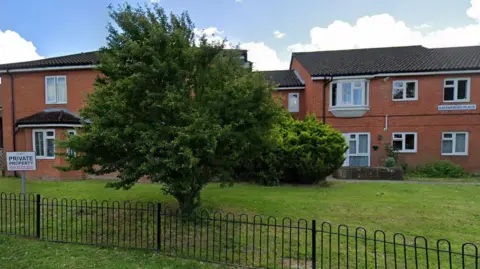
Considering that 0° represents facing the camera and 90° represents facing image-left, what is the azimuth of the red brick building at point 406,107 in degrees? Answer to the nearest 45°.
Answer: approximately 0°

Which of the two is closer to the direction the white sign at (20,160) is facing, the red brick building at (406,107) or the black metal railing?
the black metal railing

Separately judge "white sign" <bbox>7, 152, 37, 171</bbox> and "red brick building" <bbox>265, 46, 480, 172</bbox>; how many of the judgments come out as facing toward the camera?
2

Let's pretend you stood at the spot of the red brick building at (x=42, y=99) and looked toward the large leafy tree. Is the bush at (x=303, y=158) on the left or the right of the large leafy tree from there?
left

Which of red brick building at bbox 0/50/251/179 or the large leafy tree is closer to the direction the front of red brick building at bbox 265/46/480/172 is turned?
the large leafy tree
